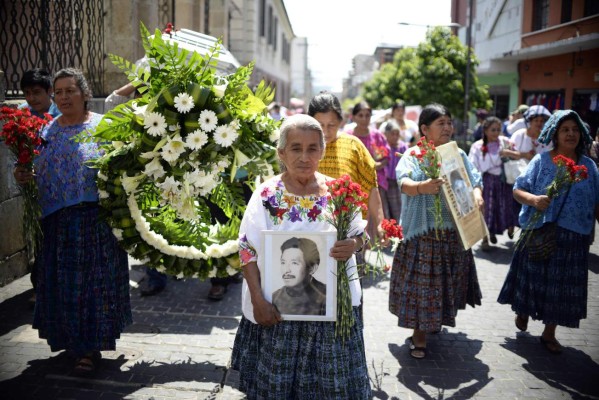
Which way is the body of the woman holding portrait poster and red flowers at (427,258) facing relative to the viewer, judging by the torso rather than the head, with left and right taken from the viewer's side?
facing the viewer and to the right of the viewer

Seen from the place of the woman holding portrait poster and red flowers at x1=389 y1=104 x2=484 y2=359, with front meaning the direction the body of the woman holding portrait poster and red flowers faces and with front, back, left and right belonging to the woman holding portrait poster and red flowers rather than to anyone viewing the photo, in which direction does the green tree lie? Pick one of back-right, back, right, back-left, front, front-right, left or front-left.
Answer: back-left

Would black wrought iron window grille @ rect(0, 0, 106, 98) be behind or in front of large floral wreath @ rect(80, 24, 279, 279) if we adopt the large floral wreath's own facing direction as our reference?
behind

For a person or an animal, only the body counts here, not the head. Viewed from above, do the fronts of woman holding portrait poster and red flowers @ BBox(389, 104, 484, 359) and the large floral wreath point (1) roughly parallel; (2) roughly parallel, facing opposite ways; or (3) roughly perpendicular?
roughly parallel

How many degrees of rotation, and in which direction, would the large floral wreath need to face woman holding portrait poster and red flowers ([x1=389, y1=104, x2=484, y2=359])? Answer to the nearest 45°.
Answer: approximately 90° to its left

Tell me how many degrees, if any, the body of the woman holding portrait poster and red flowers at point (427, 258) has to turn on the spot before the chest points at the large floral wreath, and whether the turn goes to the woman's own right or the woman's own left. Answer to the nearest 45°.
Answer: approximately 90° to the woman's own right

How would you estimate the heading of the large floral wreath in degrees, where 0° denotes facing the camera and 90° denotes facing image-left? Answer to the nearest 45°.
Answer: approximately 0°

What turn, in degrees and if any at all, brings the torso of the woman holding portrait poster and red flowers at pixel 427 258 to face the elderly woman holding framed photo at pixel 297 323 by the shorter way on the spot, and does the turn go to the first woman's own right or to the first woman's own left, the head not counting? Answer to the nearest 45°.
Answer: approximately 45° to the first woman's own right

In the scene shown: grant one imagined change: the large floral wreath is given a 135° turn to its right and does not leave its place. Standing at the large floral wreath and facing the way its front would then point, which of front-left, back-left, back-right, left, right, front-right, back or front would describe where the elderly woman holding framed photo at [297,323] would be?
back

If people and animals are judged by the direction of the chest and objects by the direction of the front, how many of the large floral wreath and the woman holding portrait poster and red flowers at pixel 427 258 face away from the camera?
0
